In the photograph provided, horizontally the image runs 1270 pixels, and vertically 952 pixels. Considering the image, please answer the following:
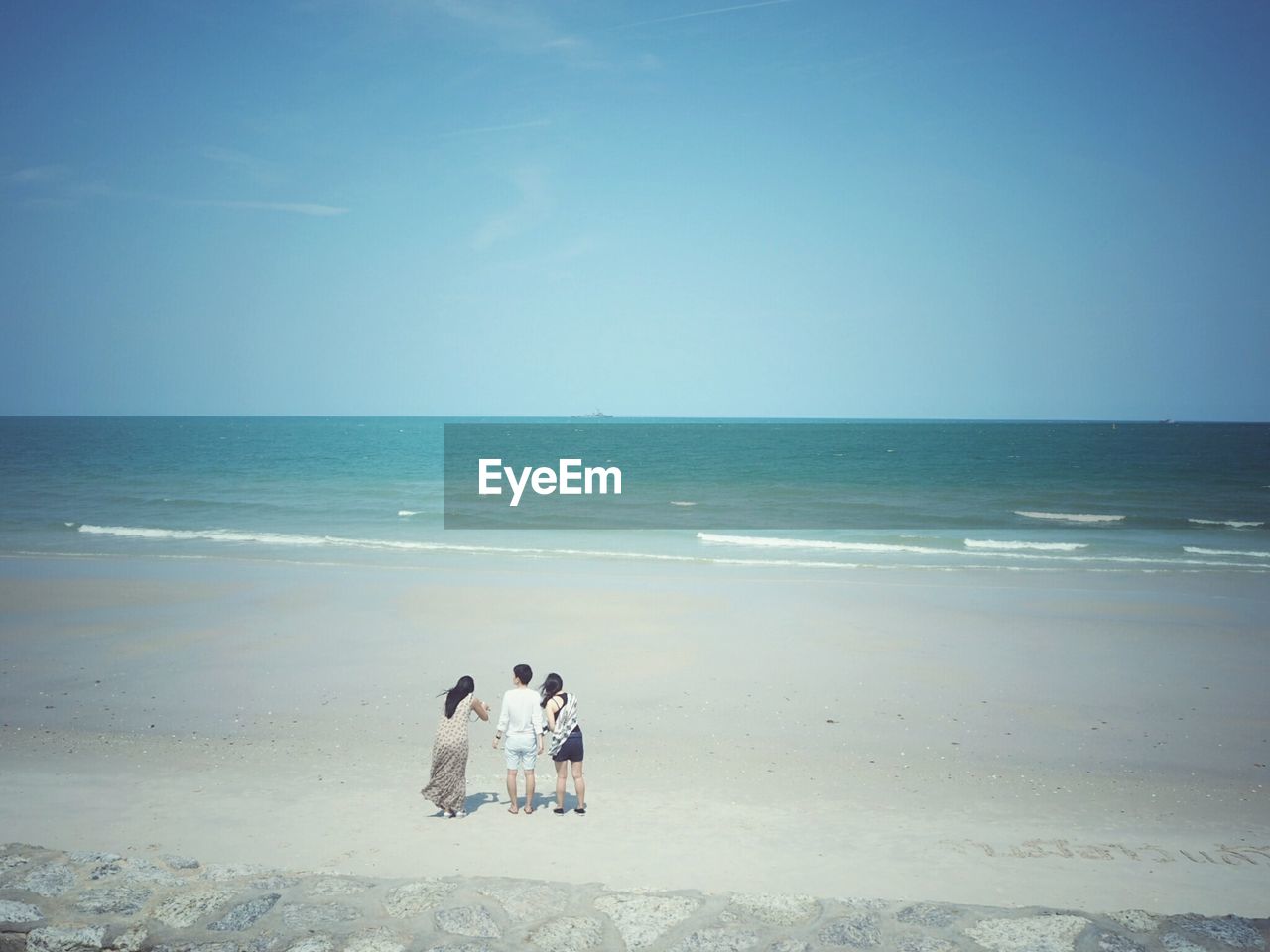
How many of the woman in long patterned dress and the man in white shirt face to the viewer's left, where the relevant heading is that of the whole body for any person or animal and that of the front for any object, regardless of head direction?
0

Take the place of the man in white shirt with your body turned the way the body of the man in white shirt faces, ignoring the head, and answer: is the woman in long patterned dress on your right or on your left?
on your left

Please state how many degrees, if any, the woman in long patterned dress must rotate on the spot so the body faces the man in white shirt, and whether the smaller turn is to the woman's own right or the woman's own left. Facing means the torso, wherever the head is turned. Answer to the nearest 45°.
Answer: approximately 45° to the woman's own right

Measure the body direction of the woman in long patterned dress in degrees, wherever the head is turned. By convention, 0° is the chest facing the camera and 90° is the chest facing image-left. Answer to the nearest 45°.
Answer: approximately 225°

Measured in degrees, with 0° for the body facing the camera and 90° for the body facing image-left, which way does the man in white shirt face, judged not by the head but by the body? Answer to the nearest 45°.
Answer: approximately 180°
